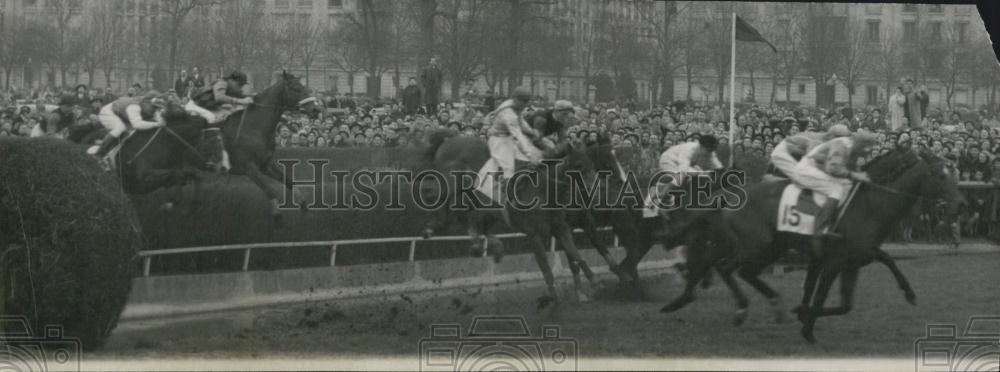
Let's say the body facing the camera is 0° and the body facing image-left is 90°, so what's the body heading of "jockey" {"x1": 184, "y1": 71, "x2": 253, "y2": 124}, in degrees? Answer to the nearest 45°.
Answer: approximately 270°

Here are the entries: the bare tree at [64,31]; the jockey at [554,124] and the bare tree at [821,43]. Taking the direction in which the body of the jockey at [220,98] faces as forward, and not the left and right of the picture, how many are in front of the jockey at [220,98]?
2

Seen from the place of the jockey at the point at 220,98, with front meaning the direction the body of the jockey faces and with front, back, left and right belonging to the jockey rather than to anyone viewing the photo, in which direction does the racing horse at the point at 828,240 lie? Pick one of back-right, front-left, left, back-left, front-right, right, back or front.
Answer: front

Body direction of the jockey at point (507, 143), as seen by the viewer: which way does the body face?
to the viewer's right

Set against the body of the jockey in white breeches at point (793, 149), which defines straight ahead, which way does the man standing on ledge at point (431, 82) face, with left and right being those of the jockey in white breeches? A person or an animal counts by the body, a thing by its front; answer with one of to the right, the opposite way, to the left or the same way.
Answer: to the right

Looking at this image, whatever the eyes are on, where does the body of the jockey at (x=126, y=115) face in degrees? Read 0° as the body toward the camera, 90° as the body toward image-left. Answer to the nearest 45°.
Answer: approximately 270°

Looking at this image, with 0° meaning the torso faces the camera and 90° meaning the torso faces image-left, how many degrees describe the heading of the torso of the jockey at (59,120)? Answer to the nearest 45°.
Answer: approximately 270°

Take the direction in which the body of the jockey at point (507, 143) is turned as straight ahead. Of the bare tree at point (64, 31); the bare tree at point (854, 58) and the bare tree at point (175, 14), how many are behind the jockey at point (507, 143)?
2

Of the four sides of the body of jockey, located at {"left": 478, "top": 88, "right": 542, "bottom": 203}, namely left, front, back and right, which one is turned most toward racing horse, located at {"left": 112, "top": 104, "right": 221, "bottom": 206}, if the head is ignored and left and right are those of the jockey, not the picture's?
back

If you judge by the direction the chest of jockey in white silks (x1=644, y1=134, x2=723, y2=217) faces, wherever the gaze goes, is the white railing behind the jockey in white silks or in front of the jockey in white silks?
behind

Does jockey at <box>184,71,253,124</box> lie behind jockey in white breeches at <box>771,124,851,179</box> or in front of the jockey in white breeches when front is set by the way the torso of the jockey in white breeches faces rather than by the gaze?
behind

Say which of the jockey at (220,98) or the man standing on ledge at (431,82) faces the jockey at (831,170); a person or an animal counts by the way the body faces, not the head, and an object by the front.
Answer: the jockey at (220,98)

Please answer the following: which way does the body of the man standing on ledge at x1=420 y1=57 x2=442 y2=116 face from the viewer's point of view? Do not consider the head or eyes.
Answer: toward the camera

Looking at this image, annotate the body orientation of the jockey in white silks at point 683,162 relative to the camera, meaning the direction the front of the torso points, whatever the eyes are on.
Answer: to the viewer's right

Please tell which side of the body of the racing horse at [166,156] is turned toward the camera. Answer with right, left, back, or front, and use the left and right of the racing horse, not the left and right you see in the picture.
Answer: right
